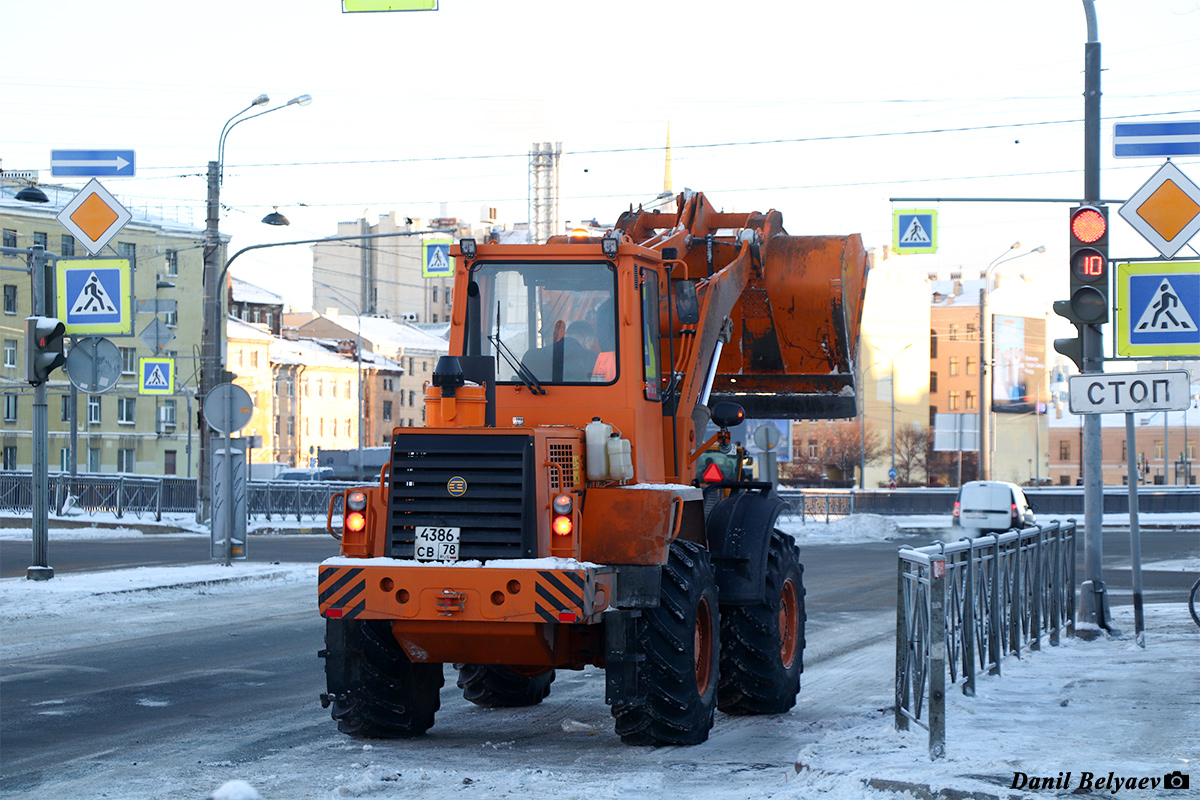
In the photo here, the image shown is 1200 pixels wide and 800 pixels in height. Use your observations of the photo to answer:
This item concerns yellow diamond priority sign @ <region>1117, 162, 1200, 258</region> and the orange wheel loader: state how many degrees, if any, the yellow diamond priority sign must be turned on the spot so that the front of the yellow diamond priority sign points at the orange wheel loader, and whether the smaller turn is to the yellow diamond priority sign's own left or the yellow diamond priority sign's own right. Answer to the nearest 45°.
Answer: approximately 45° to the yellow diamond priority sign's own right

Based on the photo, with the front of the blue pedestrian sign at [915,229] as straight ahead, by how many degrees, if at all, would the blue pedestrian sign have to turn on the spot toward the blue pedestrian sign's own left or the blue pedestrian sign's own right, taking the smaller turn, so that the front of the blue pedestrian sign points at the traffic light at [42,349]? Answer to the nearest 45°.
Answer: approximately 45° to the blue pedestrian sign's own right

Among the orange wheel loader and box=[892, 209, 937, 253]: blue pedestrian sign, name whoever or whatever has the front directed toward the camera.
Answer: the blue pedestrian sign

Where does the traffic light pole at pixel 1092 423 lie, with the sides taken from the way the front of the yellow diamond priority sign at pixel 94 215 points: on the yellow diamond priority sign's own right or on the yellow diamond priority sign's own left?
on the yellow diamond priority sign's own left

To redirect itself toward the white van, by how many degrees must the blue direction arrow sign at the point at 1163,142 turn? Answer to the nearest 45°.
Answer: approximately 180°

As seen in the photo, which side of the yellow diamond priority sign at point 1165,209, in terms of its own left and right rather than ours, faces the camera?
front

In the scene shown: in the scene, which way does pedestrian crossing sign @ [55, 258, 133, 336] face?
toward the camera

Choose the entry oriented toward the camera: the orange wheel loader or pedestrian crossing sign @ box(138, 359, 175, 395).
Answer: the pedestrian crossing sign

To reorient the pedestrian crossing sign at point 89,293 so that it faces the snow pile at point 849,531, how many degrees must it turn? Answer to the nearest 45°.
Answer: approximately 135° to its left

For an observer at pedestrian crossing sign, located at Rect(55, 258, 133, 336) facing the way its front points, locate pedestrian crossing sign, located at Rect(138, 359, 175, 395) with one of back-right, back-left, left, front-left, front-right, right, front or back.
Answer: back

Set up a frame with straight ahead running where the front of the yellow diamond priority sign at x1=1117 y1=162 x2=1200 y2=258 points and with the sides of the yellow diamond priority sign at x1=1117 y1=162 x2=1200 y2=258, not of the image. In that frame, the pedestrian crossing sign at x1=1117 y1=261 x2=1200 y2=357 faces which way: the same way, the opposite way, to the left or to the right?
the same way

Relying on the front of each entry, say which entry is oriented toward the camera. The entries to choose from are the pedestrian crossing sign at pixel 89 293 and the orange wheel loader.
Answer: the pedestrian crossing sign

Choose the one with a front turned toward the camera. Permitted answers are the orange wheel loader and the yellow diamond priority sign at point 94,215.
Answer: the yellow diamond priority sign

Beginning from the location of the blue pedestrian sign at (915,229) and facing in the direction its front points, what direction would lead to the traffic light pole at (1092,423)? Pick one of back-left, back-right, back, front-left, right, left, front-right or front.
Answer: front

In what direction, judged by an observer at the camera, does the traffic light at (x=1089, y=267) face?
facing the viewer

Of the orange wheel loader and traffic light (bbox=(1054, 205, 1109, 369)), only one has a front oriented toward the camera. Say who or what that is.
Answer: the traffic light

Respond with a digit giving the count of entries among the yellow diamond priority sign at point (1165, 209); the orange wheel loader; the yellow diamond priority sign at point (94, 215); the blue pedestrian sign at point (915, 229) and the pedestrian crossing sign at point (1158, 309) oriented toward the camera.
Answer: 4

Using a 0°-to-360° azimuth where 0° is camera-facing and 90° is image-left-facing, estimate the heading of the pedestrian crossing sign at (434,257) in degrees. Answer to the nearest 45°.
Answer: approximately 0°

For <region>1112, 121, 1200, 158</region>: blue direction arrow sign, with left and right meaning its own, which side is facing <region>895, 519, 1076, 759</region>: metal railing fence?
front
